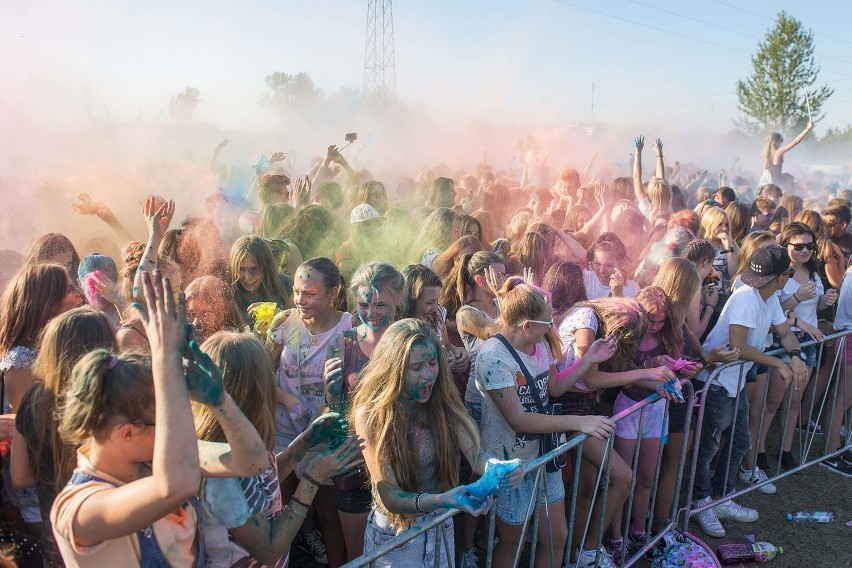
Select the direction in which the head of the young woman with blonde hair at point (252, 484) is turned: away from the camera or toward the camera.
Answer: away from the camera

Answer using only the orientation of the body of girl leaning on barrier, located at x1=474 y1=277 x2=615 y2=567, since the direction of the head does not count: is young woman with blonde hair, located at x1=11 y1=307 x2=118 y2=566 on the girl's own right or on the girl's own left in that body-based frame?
on the girl's own right

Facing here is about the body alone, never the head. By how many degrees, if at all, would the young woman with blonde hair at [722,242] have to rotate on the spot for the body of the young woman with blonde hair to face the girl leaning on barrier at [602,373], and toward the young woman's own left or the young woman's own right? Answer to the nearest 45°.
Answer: approximately 45° to the young woman's own right

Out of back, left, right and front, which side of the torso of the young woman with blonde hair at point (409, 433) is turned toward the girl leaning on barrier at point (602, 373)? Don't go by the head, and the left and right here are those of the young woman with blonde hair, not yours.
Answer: left

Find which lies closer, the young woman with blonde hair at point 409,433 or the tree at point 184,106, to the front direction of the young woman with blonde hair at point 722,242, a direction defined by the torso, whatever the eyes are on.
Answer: the young woman with blonde hair

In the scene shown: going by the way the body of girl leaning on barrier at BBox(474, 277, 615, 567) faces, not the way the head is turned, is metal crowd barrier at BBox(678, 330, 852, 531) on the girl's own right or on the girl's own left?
on the girl's own left

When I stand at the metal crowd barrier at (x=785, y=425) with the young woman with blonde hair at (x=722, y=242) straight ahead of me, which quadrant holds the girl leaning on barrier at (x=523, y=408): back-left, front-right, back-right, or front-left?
back-left

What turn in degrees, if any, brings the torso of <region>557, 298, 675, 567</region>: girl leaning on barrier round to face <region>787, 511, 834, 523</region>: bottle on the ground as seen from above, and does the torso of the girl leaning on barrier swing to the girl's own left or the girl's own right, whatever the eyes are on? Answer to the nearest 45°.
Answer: approximately 45° to the girl's own left

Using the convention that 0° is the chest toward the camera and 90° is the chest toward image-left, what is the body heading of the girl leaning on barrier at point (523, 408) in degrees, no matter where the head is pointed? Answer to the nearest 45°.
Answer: approximately 315°

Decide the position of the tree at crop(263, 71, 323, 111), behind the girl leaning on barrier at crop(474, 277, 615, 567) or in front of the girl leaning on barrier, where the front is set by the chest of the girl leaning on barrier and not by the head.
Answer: behind

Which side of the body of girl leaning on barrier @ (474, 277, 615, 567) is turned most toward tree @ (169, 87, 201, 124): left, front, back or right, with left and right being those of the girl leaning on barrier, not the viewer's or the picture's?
back

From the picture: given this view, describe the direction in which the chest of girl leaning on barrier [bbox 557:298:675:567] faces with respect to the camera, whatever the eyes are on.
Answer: to the viewer's right

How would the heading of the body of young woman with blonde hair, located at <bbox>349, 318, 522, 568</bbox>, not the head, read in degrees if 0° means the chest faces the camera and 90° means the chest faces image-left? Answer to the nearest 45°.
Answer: approximately 315°
